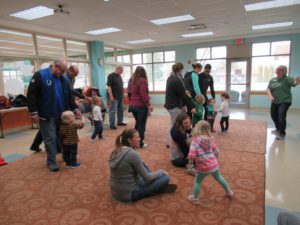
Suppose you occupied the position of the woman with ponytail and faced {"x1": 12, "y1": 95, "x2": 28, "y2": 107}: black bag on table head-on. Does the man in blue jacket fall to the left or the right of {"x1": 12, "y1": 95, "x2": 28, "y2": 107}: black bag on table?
left

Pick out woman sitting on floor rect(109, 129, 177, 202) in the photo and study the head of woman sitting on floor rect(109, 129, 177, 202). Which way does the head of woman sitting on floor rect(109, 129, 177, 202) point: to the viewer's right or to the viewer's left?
to the viewer's right

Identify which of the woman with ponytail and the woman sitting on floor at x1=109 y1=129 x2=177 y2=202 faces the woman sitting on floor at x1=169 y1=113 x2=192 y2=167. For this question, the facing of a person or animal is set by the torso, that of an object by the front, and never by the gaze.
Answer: the woman sitting on floor at x1=109 y1=129 x2=177 y2=202

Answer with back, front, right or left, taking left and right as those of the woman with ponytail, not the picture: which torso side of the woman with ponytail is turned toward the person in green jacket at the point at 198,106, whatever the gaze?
front

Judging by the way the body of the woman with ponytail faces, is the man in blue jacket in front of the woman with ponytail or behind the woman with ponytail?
behind

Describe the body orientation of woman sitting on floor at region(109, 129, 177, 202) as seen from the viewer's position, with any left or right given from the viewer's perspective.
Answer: facing away from the viewer and to the right of the viewer

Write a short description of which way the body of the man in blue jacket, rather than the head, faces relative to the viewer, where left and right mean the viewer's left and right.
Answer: facing the viewer and to the right of the viewer

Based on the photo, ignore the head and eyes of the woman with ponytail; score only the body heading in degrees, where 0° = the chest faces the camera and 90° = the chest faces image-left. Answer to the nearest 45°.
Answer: approximately 225°

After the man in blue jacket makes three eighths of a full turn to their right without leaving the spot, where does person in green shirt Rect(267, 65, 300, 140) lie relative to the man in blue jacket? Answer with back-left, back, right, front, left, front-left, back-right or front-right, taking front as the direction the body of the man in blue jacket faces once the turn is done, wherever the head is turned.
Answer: back

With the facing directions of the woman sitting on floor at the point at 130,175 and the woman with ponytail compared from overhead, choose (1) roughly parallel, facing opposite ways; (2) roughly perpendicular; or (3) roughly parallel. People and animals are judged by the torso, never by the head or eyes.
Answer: roughly parallel

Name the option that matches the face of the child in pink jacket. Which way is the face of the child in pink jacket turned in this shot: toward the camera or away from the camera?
away from the camera

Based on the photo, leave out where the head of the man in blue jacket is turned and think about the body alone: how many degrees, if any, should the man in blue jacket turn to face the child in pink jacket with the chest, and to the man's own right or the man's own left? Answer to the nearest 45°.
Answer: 0° — they already face them

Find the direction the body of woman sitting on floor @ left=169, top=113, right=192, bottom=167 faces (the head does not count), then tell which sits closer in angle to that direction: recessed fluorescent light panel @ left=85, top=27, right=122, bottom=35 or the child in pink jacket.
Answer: the child in pink jacket

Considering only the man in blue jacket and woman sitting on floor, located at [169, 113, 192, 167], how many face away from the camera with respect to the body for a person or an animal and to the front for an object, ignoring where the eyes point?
0
